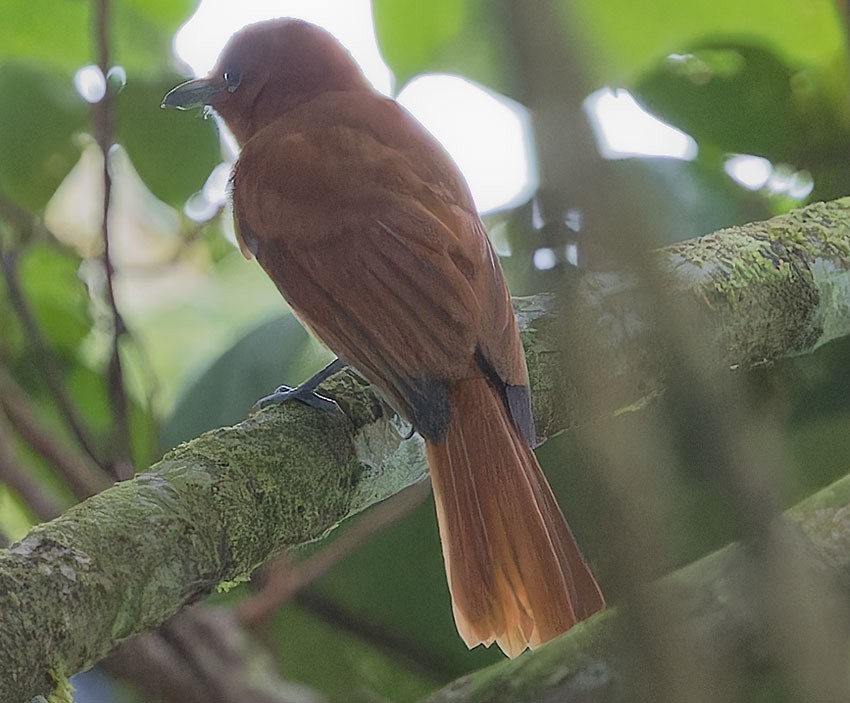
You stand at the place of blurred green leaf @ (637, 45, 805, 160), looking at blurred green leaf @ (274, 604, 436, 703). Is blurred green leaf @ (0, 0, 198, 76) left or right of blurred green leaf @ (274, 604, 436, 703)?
right

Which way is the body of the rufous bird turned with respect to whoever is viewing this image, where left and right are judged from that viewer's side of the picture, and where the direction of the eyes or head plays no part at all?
facing away from the viewer and to the left of the viewer

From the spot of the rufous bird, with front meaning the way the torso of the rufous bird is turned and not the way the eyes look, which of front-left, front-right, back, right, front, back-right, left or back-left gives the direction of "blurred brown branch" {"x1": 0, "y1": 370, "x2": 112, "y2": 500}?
front

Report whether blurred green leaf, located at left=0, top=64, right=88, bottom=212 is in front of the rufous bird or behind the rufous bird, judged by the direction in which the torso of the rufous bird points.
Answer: in front

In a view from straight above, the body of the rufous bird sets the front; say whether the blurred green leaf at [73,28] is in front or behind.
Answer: in front

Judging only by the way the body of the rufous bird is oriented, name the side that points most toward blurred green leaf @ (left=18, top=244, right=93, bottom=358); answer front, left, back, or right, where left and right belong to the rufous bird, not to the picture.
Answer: front
